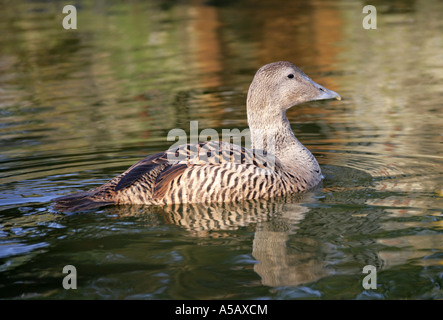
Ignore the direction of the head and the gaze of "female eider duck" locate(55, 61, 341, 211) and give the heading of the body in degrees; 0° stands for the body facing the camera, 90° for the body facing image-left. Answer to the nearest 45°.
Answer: approximately 270°
